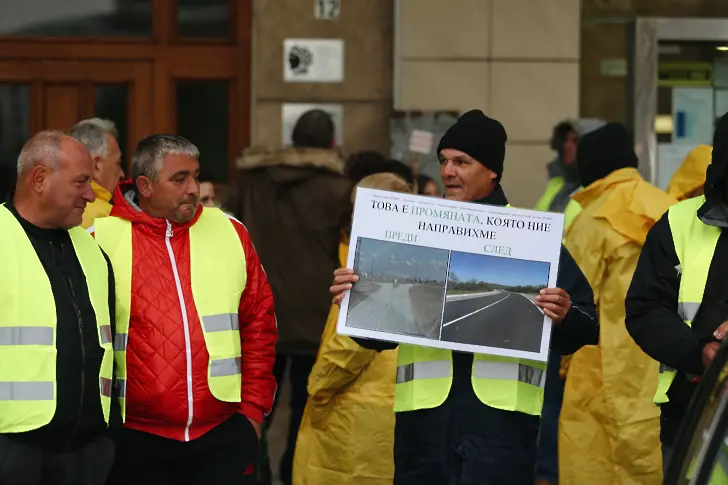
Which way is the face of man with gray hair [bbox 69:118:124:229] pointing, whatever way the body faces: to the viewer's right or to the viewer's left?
to the viewer's right

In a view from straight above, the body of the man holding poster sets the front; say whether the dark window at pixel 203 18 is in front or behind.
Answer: behind

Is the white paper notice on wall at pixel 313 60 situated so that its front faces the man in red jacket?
yes

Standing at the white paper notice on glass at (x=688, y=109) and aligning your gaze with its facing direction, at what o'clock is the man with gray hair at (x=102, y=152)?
The man with gray hair is roughly at 1 o'clock from the white paper notice on glass.

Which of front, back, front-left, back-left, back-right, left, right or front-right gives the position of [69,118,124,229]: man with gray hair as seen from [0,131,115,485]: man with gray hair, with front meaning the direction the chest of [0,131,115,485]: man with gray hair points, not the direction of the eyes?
back-left

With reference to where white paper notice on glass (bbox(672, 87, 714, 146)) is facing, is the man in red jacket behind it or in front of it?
in front

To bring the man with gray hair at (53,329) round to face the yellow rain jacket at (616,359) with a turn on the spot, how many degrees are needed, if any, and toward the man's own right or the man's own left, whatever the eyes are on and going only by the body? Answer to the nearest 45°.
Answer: approximately 90° to the man's own left

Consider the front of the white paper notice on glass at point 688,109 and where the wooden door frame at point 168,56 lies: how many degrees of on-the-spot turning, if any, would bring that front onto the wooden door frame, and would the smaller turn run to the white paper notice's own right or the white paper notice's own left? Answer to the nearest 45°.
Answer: approximately 90° to the white paper notice's own right

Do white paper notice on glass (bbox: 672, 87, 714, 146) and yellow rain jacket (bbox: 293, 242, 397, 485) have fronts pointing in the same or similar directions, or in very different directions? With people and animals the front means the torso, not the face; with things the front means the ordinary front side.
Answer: very different directions

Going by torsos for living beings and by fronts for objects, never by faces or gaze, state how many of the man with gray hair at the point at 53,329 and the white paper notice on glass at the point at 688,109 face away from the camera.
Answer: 0

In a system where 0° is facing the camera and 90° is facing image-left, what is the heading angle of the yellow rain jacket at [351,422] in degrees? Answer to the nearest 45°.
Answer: approximately 180°

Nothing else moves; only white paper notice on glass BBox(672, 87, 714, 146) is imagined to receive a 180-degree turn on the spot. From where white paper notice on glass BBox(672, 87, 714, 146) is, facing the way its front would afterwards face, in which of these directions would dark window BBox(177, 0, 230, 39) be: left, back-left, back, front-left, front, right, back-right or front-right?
left
